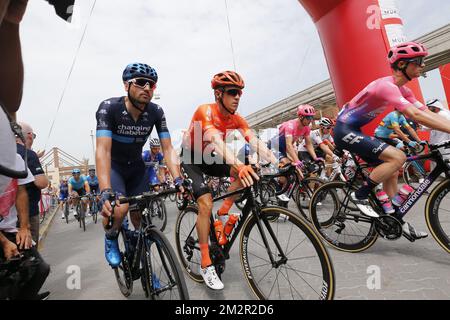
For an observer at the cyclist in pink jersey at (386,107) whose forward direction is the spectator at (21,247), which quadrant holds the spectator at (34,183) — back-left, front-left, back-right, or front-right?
front-right

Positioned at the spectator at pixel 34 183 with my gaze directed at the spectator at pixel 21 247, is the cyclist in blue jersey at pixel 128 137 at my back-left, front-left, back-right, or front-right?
front-left

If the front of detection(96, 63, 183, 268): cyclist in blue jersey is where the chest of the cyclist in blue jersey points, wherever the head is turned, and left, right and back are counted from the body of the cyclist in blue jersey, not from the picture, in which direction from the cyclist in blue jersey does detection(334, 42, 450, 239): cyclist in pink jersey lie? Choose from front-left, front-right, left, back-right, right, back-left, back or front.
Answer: front-left

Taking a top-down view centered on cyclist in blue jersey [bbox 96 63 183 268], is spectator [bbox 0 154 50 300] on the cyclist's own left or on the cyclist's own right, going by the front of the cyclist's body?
on the cyclist's own right
